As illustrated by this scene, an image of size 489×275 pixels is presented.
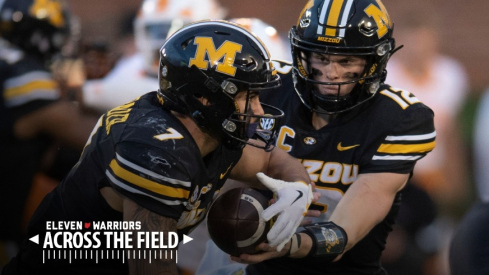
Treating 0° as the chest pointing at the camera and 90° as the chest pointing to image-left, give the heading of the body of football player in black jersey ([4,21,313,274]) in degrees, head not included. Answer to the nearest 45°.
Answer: approximately 270°

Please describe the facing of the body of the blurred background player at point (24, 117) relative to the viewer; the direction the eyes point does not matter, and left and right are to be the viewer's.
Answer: facing to the right of the viewer

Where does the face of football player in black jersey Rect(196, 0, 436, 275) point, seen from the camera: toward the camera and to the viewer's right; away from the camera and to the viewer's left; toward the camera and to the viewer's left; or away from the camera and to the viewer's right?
toward the camera and to the viewer's left

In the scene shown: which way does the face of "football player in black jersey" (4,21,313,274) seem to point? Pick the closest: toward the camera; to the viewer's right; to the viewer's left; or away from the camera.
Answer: to the viewer's right
